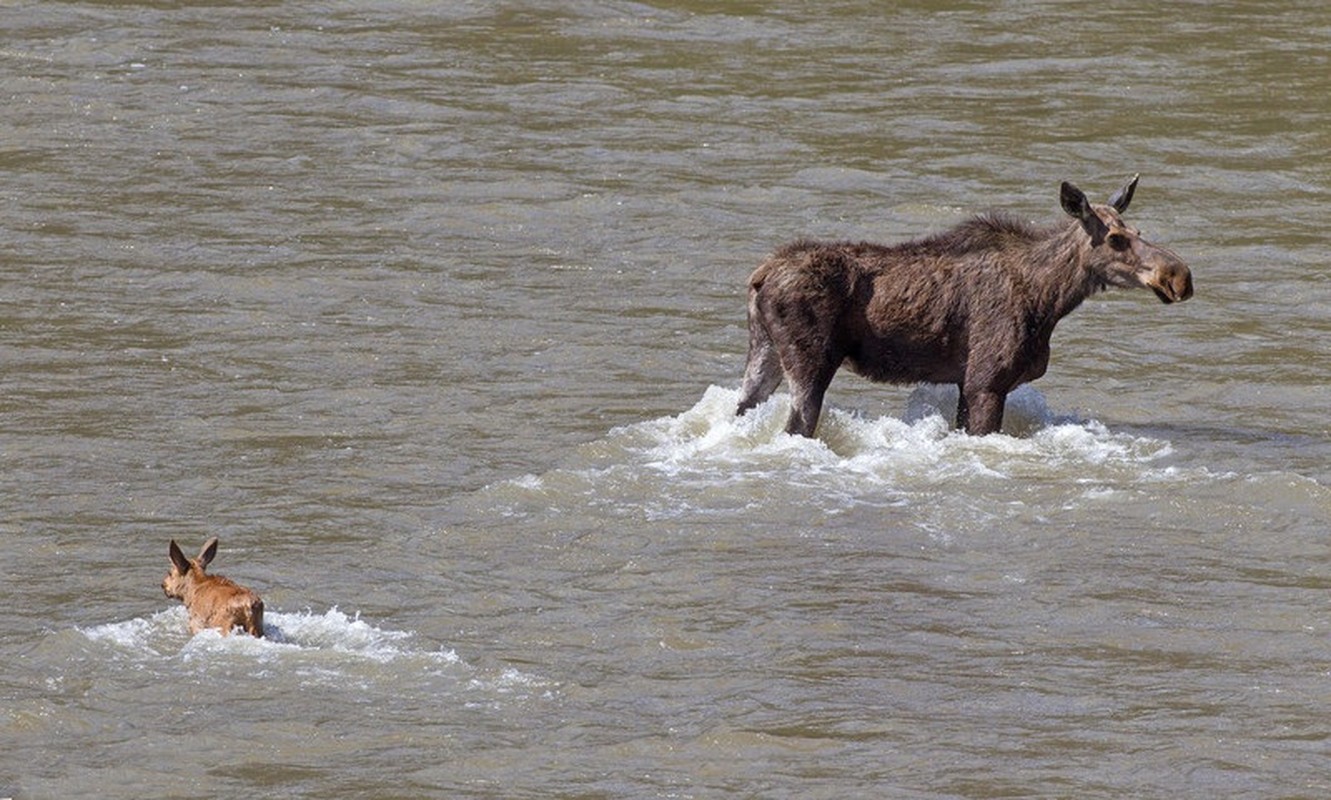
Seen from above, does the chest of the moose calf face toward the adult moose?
no

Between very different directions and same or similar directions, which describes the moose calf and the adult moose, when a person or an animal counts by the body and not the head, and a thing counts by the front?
very different directions

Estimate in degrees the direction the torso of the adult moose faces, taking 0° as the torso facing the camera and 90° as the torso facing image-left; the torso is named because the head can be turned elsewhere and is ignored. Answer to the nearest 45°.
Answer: approximately 270°

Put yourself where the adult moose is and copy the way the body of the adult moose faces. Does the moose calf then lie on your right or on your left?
on your right
